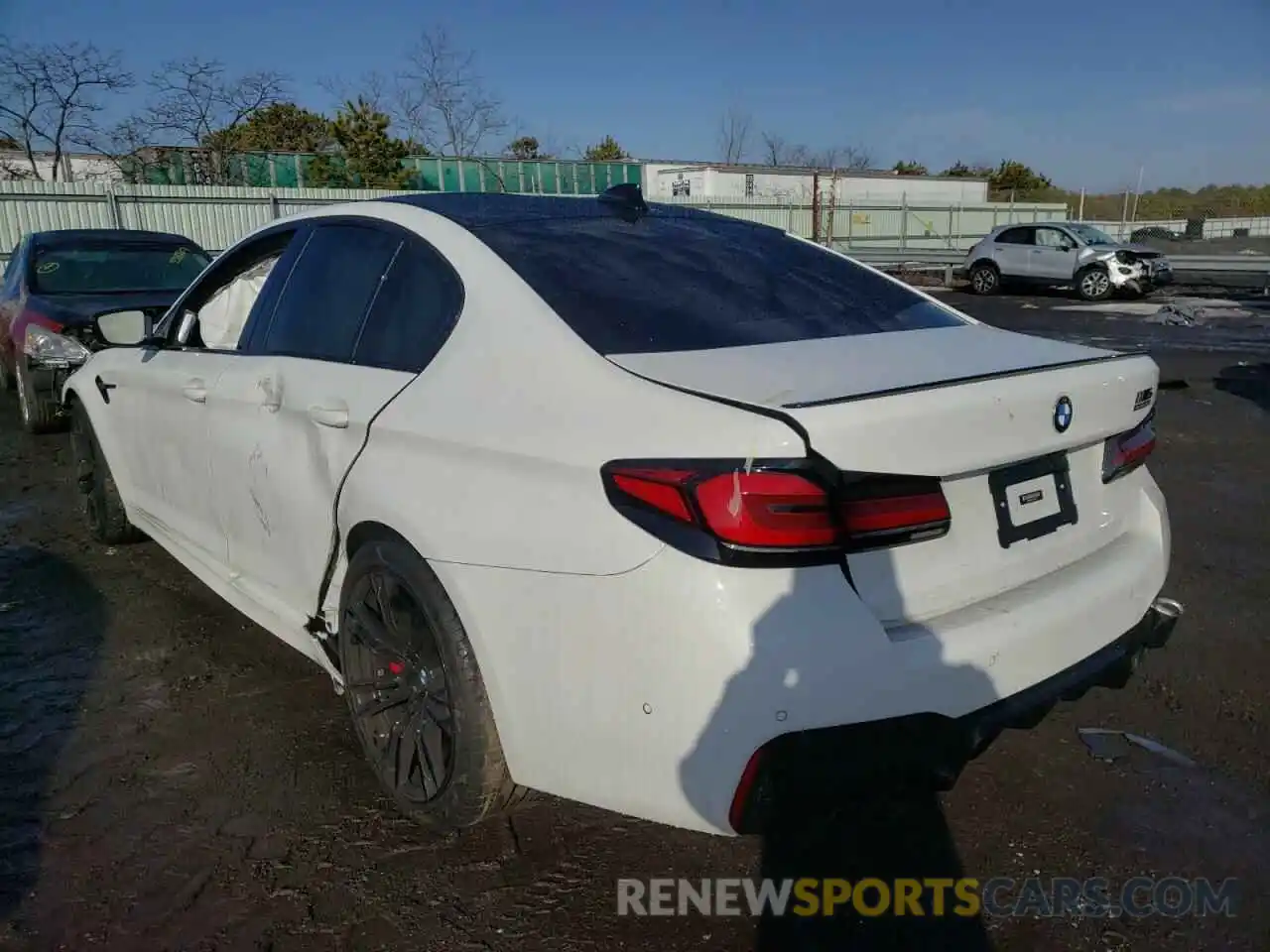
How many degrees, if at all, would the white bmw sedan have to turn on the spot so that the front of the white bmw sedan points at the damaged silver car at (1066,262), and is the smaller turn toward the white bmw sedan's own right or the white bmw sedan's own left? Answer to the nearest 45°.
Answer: approximately 90° to the white bmw sedan's own right

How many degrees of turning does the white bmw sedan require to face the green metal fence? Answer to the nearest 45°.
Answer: approximately 45° to its right

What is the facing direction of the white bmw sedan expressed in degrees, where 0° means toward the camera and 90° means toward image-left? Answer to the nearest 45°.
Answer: approximately 135°

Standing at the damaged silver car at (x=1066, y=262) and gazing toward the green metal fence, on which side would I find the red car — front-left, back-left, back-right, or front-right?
front-left

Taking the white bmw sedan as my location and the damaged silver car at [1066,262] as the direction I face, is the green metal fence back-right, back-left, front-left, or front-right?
front-left

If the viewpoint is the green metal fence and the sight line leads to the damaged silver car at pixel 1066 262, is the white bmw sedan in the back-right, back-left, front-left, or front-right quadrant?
front-right

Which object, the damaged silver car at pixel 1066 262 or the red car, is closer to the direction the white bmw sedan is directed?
the red car

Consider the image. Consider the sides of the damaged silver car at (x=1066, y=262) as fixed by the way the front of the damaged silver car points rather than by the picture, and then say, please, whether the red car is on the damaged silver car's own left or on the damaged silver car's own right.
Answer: on the damaged silver car's own right

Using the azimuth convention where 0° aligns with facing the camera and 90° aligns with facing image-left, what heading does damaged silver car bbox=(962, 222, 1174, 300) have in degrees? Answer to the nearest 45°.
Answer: approximately 315°

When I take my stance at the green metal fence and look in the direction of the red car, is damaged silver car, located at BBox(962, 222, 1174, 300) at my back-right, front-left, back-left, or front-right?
front-left
